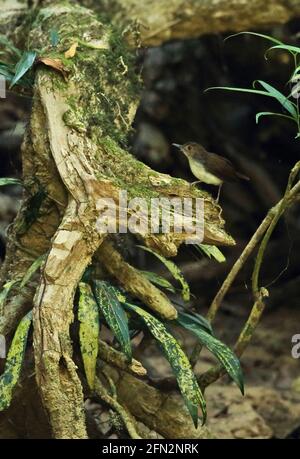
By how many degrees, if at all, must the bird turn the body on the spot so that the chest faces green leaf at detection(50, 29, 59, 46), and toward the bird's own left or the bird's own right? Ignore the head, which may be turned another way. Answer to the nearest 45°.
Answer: approximately 45° to the bird's own right

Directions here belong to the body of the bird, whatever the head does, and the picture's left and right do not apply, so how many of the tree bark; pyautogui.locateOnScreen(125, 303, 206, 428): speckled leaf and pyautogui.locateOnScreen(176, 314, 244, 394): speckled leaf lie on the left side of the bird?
2

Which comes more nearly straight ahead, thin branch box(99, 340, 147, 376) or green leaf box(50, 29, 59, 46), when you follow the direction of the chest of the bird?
the green leaf

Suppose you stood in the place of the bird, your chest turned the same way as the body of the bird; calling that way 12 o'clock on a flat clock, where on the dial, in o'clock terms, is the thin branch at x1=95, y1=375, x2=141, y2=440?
The thin branch is roughly at 10 o'clock from the bird.

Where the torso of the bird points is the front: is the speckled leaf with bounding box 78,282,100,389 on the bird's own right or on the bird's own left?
on the bird's own left

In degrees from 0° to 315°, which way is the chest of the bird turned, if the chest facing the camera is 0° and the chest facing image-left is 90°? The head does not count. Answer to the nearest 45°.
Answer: approximately 90°

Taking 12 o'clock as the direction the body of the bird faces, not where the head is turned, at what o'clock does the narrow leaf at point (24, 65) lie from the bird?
The narrow leaf is roughly at 12 o'clock from the bird.

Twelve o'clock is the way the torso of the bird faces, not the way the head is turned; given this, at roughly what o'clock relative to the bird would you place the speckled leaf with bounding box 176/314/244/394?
The speckled leaf is roughly at 9 o'clock from the bird.

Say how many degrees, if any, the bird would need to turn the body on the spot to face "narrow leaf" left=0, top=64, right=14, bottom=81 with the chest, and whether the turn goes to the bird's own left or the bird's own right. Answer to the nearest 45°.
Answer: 0° — it already faces it

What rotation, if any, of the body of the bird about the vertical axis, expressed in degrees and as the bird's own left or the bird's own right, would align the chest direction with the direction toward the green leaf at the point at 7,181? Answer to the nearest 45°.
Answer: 0° — it already faces it
